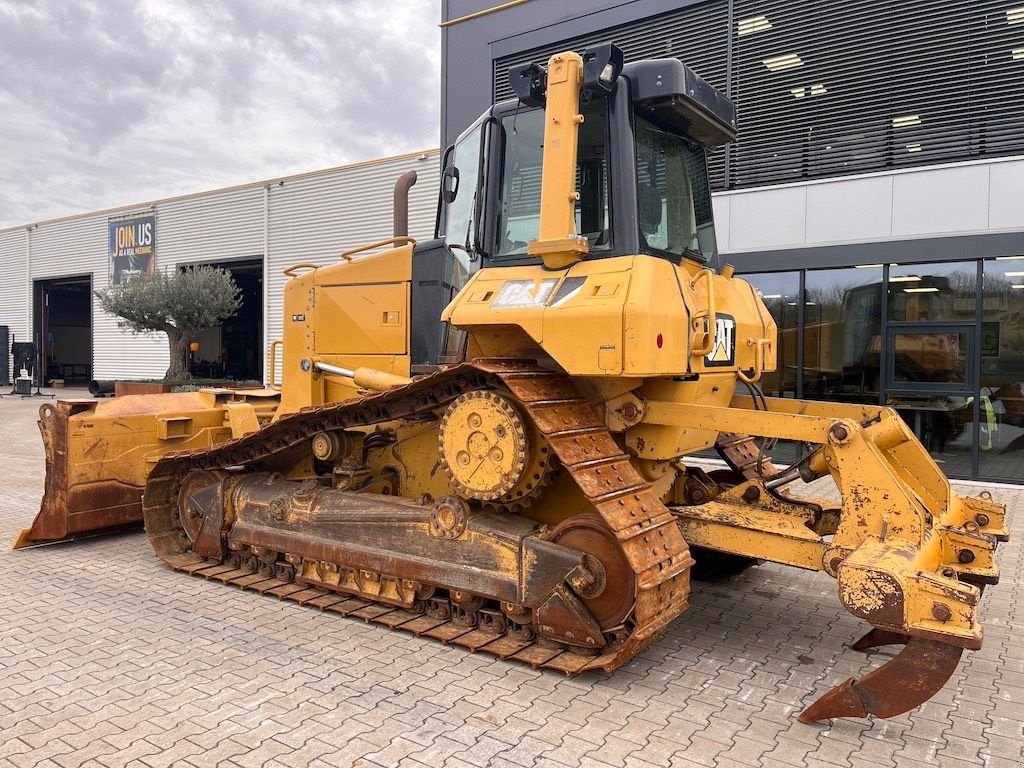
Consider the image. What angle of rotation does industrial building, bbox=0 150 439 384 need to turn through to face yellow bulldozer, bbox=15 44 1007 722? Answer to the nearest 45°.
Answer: approximately 45° to its left

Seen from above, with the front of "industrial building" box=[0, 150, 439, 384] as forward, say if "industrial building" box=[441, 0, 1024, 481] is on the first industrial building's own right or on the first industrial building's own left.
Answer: on the first industrial building's own left

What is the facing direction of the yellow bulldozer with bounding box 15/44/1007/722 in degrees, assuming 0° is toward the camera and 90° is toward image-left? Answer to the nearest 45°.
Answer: approximately 135°

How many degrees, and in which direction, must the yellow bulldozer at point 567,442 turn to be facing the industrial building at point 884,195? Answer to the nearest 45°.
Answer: approximately 90° to its right
